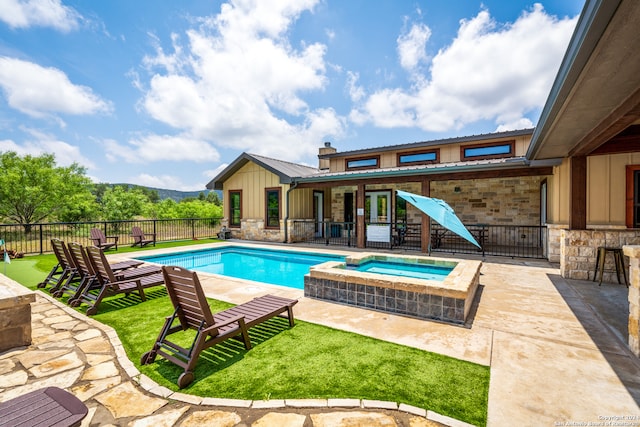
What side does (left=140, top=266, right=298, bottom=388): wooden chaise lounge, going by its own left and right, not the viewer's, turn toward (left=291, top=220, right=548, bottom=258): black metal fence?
front

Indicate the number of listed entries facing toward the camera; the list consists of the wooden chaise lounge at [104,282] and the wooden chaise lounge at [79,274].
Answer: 0

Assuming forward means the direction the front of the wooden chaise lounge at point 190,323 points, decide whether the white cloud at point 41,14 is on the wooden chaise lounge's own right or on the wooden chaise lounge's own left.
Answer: on the wooden chaise lounge's own left

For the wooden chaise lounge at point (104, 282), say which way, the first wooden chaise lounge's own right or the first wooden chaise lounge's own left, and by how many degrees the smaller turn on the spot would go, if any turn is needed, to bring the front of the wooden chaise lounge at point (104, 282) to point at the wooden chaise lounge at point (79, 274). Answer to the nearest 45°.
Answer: approximately 90° to the first wooden chaise lounge's own left

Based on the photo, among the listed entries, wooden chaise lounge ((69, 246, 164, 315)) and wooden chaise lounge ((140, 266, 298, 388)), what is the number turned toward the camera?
0

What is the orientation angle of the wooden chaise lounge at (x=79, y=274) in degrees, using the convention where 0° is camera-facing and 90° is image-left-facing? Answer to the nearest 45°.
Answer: approximately 225°

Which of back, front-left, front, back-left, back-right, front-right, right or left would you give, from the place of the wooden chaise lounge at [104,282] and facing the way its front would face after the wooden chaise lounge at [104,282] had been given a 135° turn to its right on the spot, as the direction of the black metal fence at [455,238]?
left

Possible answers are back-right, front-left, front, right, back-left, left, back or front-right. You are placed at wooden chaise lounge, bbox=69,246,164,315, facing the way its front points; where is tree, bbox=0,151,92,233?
front-left

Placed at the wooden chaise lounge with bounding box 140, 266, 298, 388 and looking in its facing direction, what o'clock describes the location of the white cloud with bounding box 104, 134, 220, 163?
The white cloud is roughly at 10 o'clock from the wooden chaise lounge.

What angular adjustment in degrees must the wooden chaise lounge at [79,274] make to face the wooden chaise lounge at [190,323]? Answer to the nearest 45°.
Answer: approximately 135° to its right

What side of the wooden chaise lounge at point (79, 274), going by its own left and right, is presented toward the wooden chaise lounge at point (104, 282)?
right
